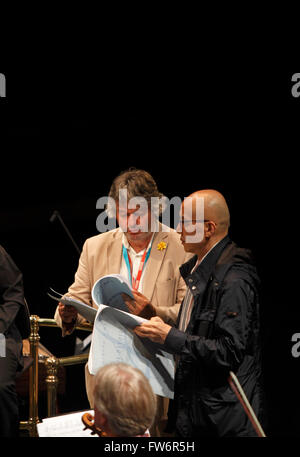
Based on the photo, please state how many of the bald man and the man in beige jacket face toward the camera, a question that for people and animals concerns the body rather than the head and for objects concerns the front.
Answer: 1

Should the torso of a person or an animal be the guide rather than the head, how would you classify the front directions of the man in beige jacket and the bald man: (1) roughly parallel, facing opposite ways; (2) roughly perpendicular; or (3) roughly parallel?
roughly perpendicular

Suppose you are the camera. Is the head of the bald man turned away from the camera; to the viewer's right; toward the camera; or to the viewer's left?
to the viewer's left

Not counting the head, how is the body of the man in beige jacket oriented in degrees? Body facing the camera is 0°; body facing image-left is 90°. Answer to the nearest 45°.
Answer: approximately 0°

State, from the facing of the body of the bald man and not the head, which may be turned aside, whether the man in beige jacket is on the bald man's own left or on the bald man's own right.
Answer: on the bald man's own right

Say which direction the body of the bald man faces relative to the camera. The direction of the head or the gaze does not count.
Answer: to the viewer's left
